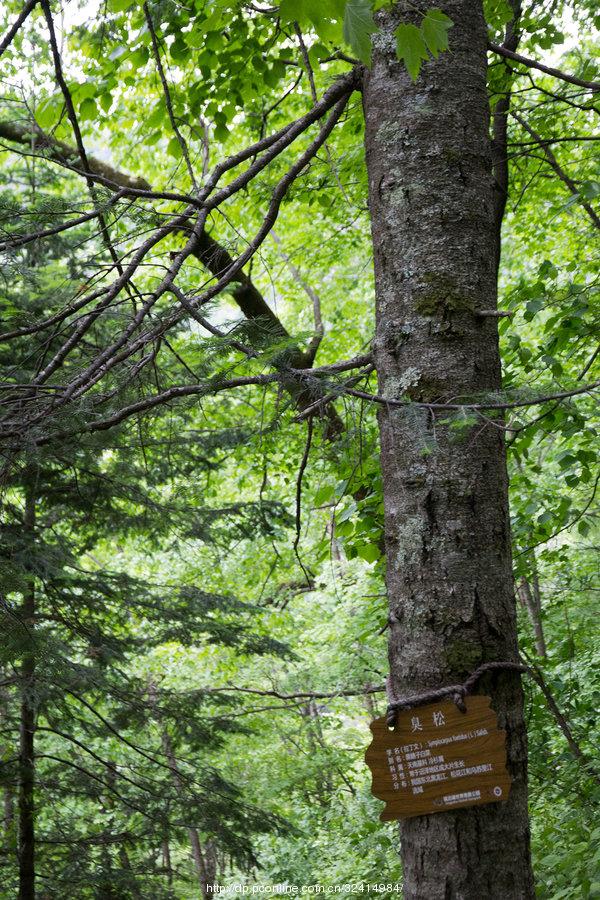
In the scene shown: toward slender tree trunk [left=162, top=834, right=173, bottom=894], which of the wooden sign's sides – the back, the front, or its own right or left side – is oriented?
back

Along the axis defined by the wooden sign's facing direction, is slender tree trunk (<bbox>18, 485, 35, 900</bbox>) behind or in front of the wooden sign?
behind

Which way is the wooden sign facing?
toward the camera
